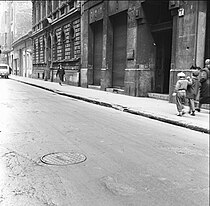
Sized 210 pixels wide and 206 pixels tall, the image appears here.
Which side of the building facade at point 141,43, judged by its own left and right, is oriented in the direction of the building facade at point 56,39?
right

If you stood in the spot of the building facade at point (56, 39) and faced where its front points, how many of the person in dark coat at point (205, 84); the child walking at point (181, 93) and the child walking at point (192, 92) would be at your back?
0

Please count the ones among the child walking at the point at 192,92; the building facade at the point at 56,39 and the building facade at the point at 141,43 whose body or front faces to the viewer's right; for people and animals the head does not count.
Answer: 0

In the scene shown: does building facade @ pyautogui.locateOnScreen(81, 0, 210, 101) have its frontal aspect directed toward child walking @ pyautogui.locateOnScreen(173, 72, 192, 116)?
no

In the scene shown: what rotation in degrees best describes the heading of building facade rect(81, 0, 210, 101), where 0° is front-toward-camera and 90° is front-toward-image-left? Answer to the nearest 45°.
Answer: approximately 45°

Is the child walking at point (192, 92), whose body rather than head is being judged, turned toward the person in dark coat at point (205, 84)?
no

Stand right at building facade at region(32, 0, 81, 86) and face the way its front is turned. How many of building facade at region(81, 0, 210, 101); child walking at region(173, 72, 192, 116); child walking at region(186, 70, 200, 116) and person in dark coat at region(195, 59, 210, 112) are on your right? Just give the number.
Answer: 0

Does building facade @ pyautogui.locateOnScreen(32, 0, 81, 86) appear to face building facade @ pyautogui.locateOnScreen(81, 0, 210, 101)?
no

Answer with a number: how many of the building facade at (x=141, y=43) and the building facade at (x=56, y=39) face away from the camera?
0

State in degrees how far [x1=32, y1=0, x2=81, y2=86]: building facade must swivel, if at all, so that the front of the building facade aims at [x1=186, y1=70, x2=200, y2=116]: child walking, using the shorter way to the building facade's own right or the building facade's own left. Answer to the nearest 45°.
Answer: approximately 45° to the building facade's own left

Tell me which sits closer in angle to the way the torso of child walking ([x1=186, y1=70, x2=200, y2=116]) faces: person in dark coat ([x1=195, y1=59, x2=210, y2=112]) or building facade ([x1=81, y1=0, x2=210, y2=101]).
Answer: the building facade

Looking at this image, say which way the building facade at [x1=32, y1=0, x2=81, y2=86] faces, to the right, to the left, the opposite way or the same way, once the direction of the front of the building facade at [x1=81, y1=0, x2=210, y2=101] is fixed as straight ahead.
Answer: the same way

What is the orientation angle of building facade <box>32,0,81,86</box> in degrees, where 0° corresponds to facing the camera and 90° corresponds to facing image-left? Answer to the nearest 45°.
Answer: approximately 45°

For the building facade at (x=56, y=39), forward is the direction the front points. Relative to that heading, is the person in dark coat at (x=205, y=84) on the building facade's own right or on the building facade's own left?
on the building facade's own left

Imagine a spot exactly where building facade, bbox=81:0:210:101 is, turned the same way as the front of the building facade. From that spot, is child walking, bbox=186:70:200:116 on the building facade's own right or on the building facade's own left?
on the building facade's own left

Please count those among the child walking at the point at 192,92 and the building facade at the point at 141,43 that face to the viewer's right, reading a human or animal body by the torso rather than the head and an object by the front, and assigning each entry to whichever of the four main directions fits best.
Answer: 0
